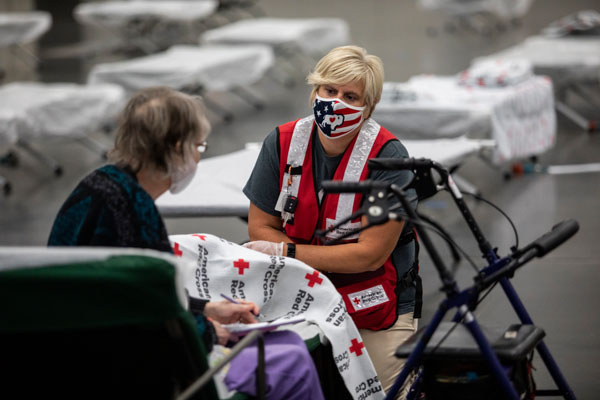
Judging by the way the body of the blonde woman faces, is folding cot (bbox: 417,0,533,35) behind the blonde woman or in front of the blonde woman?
behind

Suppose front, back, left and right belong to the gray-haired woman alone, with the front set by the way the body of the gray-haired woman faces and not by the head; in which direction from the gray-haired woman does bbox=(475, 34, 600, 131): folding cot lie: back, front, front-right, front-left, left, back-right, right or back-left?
front

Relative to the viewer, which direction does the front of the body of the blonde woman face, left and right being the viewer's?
facing the viewer and to the left of the viewer

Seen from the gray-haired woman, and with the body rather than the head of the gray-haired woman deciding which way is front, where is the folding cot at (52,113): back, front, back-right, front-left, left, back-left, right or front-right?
front-left

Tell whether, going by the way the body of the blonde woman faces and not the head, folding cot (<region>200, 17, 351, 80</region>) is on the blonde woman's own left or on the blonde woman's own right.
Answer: on the blonde woman's own right

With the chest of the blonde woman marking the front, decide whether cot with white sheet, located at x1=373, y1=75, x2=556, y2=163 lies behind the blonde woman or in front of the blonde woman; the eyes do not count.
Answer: behind

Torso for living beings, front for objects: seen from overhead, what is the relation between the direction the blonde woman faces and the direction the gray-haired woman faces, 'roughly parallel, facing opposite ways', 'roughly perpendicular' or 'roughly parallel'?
roughly parallel, facing opposite ways

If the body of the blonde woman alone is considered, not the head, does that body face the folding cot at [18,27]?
no

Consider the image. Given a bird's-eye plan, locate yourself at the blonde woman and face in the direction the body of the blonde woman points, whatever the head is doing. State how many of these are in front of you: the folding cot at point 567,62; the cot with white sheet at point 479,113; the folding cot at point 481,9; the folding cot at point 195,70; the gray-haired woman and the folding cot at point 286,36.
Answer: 1

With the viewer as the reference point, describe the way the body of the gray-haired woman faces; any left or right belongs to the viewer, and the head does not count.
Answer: facing away from the viewer and to the right of the viewer

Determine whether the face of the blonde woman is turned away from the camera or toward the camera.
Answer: toward the camera

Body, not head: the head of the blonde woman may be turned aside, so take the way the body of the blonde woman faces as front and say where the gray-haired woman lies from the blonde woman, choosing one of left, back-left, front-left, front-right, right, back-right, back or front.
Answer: front

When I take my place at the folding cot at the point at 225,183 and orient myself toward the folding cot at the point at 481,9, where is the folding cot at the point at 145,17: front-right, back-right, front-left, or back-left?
front-left

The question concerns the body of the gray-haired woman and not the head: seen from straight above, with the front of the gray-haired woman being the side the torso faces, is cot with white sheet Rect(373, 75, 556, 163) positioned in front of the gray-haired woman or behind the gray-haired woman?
in front

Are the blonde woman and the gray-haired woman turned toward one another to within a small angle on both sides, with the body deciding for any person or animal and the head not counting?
yes

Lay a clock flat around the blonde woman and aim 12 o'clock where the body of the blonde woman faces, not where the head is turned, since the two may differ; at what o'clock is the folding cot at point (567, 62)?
The folding cot is roughly at 5 o'clock from the blonde woman.

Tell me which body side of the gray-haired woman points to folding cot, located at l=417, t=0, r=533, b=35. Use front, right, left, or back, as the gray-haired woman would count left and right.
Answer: front
